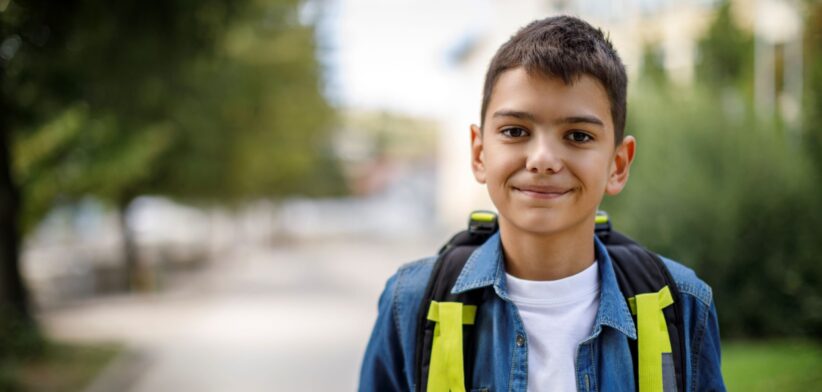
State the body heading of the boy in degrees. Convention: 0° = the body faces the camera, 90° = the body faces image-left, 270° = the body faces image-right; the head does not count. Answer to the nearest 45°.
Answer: approximately 0°

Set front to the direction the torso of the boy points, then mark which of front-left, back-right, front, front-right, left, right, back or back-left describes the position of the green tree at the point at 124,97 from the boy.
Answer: back-right
